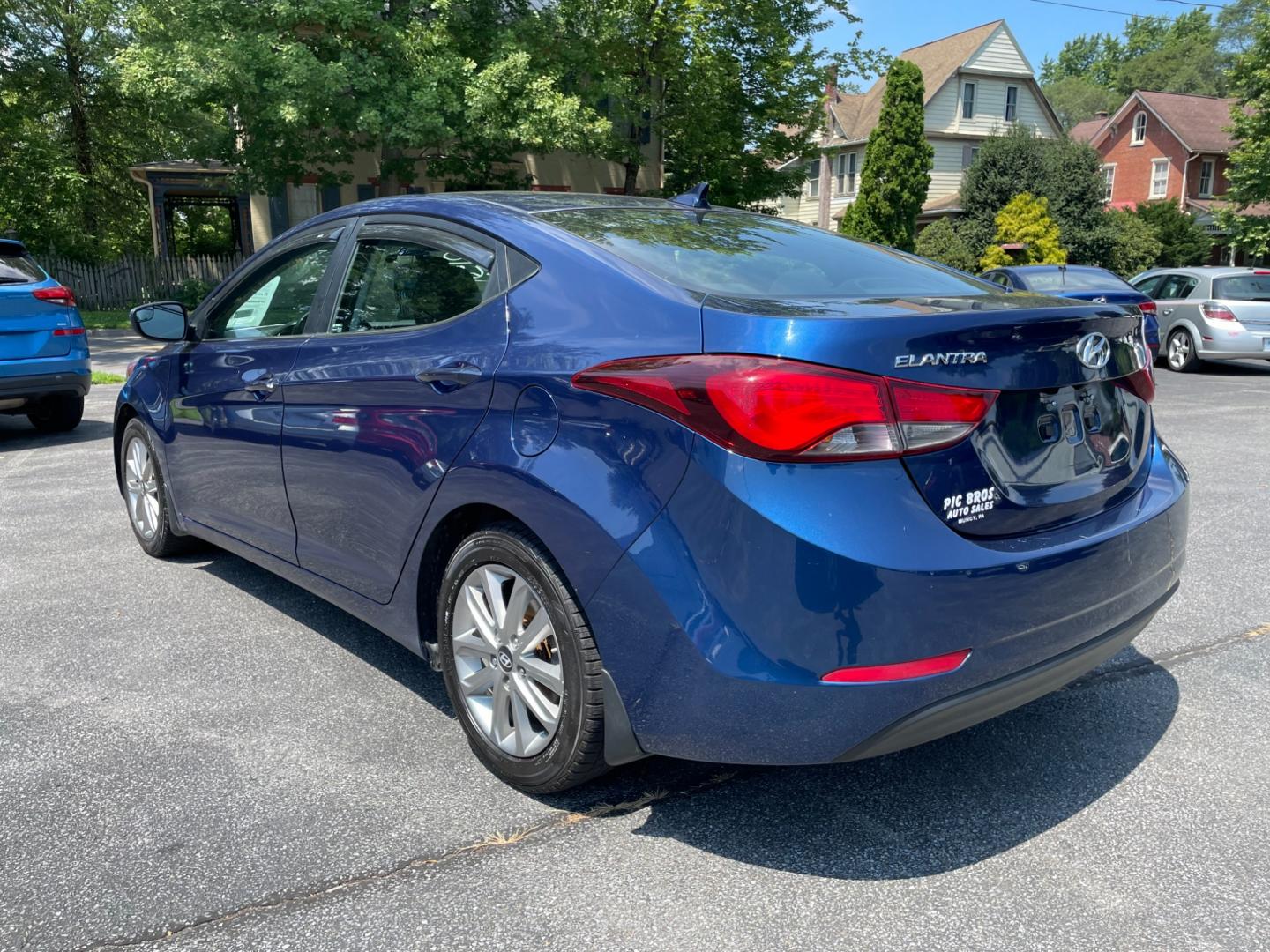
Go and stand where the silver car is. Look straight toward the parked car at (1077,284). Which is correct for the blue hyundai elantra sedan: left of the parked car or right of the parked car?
left

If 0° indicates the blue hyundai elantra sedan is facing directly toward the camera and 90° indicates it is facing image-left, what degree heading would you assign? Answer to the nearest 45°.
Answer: approximately 135°

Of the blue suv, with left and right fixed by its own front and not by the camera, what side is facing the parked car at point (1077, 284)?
right

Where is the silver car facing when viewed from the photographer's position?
facing away from the viewer and to the left of the viewer

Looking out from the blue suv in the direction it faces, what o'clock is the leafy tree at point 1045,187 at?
The leafy tree is roughly at 2 o'clock from the blue suv.

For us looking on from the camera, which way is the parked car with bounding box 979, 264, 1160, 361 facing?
facing away from the viewer and to the left of the viewer

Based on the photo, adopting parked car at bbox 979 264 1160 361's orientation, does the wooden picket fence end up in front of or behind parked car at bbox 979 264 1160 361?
in front

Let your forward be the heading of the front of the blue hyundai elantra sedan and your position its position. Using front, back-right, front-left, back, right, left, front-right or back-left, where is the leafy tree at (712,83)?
front-right

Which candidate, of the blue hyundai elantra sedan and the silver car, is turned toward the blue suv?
the blue hyundai elantra sedan

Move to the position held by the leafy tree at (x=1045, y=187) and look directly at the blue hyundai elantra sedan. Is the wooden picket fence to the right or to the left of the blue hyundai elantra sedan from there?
right

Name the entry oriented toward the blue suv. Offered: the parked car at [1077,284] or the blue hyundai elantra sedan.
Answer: the blue hyundai elantra sedan
